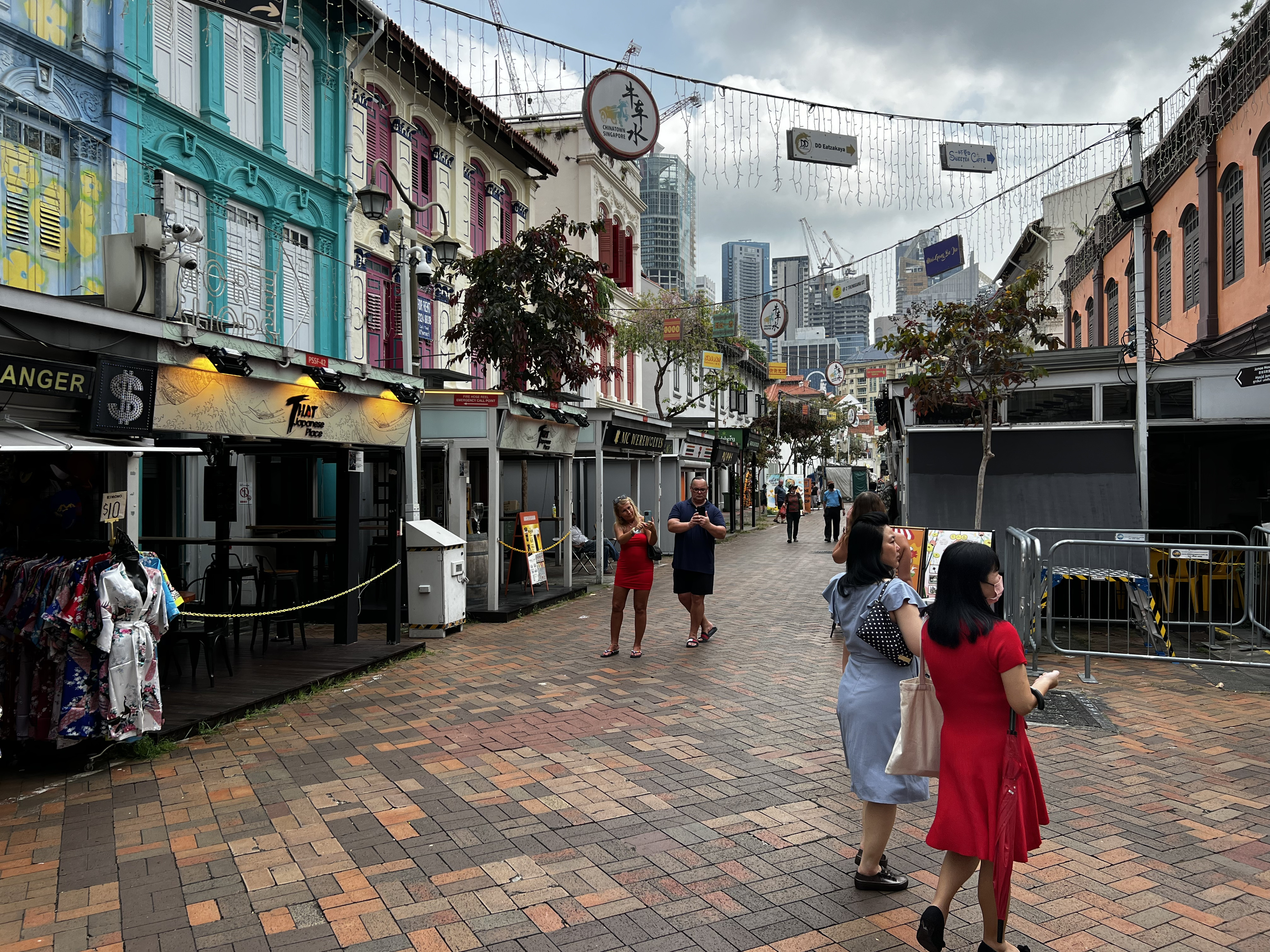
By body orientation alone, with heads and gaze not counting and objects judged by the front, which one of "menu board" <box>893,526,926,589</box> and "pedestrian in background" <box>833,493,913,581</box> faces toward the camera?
the menu board

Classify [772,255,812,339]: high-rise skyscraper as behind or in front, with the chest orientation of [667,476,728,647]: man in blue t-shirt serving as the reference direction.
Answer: behind

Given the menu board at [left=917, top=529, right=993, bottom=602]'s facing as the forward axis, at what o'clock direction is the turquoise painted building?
The turquoise painted building is roughly at 3 o'clock from the menu board.

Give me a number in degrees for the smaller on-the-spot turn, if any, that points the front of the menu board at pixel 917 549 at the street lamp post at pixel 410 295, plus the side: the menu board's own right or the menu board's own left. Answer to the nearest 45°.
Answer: approximately 90° to the menu board's own right

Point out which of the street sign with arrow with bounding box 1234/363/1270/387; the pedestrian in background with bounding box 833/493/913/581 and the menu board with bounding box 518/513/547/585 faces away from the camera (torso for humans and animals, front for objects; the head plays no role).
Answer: the pedestrian in background

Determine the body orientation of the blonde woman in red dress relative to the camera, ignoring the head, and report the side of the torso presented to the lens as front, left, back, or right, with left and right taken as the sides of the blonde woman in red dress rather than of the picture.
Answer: front

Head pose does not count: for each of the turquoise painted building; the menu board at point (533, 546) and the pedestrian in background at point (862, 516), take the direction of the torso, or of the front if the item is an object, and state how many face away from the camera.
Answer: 1

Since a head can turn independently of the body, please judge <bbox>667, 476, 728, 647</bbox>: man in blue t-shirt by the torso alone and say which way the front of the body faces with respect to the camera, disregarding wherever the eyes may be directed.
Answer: toward the camera

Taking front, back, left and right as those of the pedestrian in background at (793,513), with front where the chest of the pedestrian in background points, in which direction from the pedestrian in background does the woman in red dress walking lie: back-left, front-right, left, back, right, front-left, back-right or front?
front

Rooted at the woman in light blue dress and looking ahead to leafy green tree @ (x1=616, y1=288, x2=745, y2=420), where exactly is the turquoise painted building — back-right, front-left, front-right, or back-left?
front-left

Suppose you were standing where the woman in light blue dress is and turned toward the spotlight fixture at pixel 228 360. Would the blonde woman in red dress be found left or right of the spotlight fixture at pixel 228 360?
right

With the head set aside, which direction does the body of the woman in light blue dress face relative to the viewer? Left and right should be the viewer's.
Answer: facing away from the viewer and to the right of the viewer

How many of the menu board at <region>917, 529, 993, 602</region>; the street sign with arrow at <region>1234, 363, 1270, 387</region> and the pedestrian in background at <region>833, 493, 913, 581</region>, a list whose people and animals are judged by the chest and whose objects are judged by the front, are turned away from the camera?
1

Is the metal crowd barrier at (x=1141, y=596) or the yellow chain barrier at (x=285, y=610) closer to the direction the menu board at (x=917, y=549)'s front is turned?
the yellow chain barrier

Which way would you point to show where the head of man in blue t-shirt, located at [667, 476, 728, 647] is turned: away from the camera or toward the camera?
toward the camera

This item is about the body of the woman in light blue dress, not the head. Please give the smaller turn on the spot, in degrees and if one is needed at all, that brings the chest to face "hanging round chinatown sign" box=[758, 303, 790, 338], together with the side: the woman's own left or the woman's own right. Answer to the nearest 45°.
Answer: approximately 45° to the woman's own left

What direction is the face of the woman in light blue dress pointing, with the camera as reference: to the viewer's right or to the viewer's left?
to the viewer's right

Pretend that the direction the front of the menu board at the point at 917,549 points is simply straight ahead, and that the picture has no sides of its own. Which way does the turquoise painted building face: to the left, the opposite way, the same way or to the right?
to the left

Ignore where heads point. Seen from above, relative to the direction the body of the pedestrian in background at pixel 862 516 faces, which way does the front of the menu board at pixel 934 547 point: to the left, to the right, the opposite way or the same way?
the opposite way
